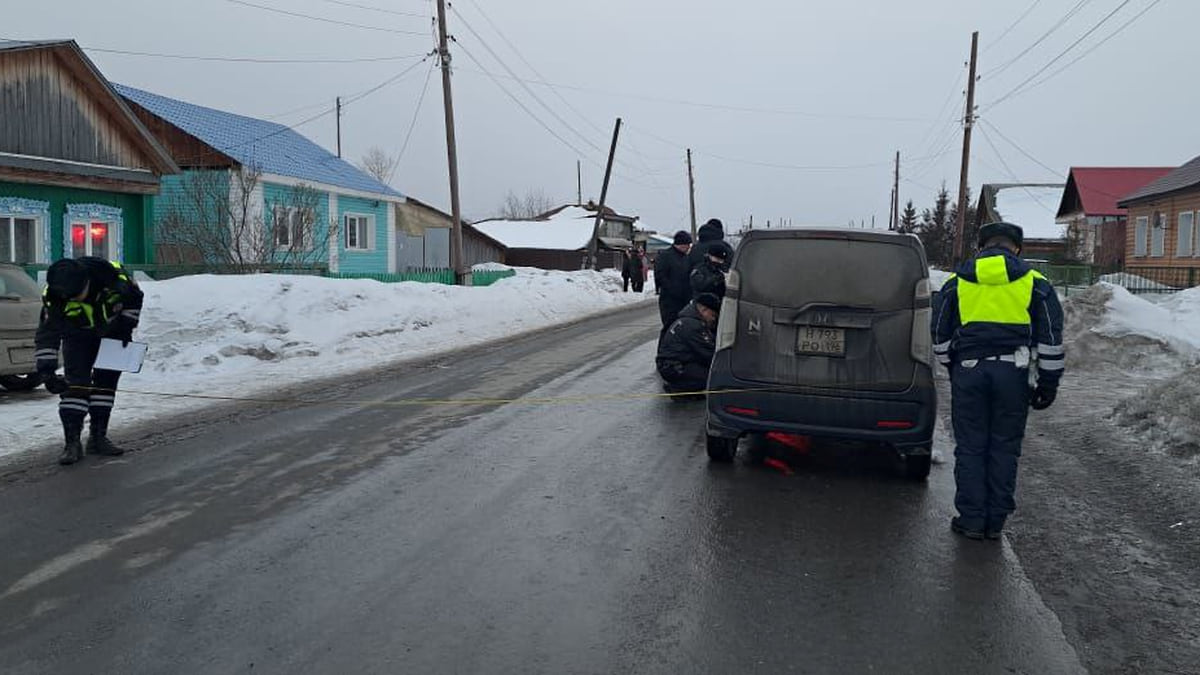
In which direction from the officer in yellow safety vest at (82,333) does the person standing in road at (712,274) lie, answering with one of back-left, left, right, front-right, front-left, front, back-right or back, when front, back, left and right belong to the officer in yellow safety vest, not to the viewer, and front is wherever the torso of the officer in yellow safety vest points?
left

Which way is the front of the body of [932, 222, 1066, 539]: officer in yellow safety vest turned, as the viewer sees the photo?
away from the camera

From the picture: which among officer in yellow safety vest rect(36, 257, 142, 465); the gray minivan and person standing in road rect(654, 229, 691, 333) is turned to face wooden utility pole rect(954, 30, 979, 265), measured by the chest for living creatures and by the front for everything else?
the gray minivan

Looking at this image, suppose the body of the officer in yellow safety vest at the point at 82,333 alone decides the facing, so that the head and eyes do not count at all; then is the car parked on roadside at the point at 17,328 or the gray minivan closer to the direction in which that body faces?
the gray minivan

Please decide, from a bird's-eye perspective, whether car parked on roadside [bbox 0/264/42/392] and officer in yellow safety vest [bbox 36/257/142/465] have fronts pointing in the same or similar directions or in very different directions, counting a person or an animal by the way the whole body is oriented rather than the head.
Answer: very different directions

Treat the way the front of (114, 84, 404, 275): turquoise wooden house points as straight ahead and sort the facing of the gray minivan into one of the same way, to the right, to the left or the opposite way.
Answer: to the left

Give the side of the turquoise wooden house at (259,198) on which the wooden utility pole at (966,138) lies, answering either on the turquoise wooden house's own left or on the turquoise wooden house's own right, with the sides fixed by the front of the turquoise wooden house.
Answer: on the turquoise wooden house's own left

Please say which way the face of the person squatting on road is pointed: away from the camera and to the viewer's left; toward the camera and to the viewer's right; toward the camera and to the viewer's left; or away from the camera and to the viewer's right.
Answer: toward the camera and to the viewer's right

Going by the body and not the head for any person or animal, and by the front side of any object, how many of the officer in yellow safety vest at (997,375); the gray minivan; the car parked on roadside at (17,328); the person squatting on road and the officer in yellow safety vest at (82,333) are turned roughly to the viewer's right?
1

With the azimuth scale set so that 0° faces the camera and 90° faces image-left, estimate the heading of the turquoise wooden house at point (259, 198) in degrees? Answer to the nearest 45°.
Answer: approximately 315°

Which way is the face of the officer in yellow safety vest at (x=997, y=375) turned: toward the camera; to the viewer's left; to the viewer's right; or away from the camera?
away from the camera
